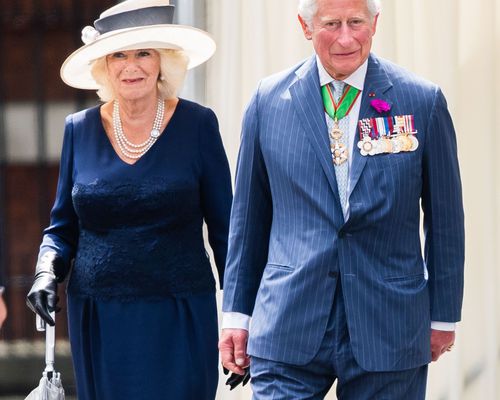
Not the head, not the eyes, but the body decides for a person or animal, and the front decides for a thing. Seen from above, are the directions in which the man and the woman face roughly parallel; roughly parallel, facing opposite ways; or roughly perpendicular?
roughly parallel

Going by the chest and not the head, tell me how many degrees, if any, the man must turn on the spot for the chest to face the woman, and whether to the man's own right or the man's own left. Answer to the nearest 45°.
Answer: approximately 135° to the man's own right

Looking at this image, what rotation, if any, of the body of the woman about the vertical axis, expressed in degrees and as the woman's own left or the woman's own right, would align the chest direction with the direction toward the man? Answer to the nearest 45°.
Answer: approximately 45° to the woman's own left

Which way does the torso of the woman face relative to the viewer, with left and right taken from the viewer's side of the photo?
facing the viewer

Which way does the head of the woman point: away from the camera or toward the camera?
toward the camera

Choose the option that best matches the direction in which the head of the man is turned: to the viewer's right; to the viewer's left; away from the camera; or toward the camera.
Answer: toward the camera
